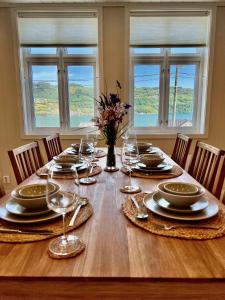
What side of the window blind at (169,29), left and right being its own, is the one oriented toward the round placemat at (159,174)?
front

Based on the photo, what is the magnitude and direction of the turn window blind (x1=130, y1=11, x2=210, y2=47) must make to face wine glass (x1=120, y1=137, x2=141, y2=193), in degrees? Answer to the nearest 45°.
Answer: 0° — it already faces it

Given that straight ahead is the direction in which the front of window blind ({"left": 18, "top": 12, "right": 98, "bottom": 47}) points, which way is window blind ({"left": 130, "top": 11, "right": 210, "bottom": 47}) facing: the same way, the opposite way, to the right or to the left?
the same way

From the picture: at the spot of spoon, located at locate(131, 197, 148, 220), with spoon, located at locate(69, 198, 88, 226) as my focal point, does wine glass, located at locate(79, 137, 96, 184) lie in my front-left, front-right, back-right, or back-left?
front-right

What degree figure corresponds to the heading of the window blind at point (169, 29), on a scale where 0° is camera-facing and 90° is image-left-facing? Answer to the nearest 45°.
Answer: approximately 0°

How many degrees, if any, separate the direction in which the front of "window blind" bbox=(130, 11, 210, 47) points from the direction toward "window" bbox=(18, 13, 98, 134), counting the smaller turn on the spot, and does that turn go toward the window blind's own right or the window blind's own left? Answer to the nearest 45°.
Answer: approximately 90° to the window blind's own right

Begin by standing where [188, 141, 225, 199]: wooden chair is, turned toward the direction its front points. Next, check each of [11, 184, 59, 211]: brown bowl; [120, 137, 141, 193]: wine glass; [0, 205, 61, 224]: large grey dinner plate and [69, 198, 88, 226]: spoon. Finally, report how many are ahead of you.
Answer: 4

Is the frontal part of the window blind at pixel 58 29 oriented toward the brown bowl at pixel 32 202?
yes

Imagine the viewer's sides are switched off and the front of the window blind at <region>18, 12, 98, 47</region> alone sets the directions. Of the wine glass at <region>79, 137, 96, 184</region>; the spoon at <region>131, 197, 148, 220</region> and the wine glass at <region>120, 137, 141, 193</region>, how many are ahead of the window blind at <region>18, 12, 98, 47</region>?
3

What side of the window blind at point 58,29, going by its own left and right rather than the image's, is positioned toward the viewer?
front

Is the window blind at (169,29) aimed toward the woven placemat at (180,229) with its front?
yes

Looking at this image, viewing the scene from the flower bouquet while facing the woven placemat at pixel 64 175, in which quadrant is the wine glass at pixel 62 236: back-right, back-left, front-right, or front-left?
front-left

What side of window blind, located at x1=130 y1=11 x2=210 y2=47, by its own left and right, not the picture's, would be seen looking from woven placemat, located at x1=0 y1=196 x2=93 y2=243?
front

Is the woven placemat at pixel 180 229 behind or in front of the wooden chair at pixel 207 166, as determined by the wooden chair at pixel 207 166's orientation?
in front

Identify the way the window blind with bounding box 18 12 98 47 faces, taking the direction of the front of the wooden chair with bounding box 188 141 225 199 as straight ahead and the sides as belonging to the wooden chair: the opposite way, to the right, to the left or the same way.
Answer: to the left

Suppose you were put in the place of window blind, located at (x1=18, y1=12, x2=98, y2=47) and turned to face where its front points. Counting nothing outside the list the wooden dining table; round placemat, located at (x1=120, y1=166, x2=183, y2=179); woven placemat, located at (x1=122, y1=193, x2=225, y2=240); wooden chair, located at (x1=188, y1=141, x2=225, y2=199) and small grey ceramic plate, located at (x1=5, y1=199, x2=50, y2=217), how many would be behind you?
0

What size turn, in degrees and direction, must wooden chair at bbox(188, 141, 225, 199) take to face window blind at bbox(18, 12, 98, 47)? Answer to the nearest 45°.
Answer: approximately 90° to its right

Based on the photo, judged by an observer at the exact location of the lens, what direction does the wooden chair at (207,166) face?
facing the viewer and to the left of the viewer

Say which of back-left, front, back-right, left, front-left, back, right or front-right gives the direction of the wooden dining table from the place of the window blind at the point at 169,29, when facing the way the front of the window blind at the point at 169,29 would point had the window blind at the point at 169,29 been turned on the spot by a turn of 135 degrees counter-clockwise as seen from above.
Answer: back-right

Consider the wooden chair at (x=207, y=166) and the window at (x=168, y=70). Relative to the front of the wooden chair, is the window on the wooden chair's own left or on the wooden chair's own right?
on the wooden chair's own right

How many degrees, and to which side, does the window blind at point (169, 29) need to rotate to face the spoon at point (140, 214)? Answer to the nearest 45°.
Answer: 0° — it already faces it

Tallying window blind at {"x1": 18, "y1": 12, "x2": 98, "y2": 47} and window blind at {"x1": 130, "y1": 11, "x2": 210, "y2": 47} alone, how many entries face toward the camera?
2
